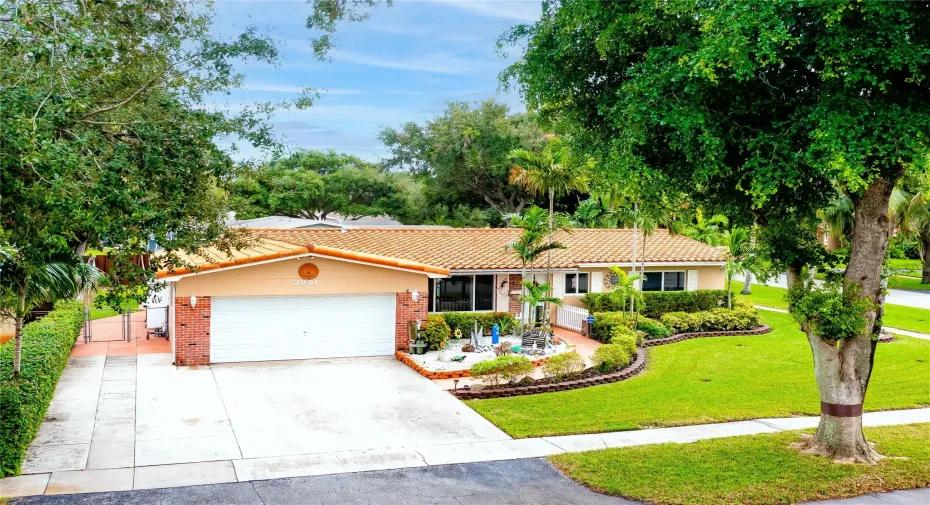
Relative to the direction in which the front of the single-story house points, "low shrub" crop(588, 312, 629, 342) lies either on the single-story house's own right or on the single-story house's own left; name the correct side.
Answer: on the single-story house's own left

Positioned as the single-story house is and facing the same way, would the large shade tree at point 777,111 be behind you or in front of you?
in front

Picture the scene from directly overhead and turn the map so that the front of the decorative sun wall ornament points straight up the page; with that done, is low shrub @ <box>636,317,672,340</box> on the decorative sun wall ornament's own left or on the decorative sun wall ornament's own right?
on the decorative sun wall ornament's own left

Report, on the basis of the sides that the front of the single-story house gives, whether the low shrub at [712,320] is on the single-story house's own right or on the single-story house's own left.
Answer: on the single-story house's own left

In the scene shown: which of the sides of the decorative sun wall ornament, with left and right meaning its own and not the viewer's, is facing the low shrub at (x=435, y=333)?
left

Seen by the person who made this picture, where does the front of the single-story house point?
facing the viewer

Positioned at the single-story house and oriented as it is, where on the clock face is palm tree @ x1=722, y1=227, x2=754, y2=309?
The palm tree is roughly at 8 o'clock from the single-story house.

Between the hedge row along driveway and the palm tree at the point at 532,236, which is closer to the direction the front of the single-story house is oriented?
the hedge row along driveway

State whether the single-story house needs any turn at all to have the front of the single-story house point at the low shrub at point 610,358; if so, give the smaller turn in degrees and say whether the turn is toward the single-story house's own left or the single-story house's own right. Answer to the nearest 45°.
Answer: approximately 90° to the single-story house's own left

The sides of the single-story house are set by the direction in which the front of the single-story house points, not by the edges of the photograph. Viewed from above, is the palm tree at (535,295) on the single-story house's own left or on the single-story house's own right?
on the single-story house's own left

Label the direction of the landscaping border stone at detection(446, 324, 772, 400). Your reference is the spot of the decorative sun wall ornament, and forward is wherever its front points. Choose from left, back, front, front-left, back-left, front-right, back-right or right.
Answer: front-left

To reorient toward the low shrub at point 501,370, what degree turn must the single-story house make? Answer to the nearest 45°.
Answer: approximately 45° to its left

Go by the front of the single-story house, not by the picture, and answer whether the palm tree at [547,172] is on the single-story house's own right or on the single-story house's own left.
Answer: on the single-story house's own left

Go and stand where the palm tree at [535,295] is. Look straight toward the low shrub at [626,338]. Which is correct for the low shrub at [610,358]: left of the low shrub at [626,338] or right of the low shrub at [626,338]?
right
